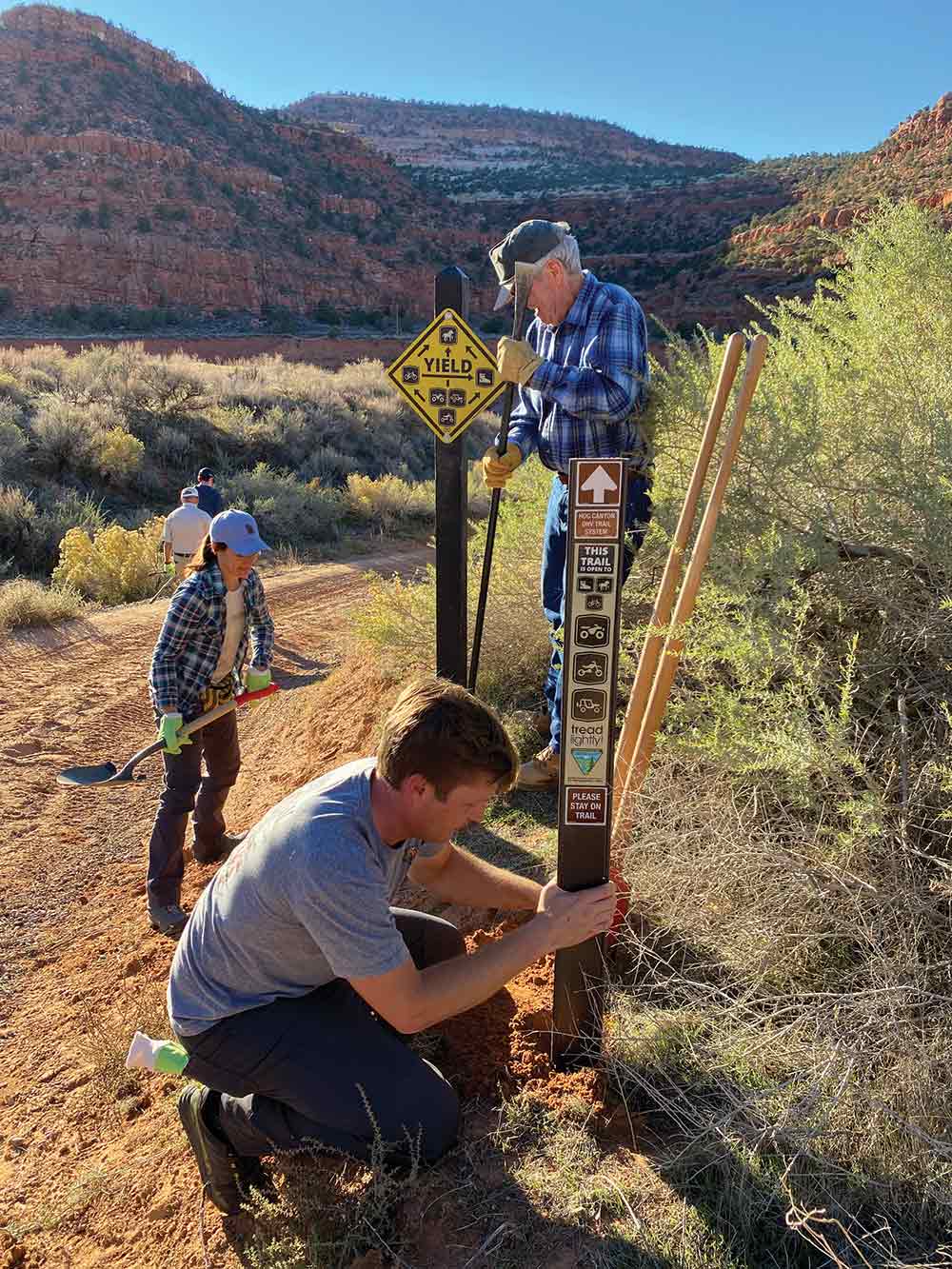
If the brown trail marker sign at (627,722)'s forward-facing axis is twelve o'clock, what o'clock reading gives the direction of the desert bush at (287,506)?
The desert bush is roughly at 5 o'clock from the brown trail marker sign.

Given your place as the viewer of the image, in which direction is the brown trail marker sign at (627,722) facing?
facing the viewer

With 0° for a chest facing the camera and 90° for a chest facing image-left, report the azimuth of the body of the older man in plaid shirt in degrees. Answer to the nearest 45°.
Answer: approximately 90°

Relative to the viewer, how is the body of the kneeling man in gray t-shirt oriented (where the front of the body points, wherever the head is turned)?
to the viewer's right

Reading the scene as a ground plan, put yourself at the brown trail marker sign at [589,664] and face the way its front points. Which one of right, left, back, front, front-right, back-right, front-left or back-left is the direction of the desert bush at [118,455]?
back-right

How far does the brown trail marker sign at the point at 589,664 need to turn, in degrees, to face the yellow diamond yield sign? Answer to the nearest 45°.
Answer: approximately 180°

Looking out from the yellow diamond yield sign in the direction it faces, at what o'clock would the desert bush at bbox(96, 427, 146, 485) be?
The desert bush is roughly at 5 o'clock from the yellow diamond yield sign.

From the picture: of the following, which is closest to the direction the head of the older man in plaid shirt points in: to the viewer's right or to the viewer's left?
to the viewer's left

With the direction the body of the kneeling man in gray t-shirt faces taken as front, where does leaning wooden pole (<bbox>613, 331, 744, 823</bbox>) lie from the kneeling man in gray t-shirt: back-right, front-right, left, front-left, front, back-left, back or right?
front-left

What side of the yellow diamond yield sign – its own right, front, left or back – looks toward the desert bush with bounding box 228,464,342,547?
back

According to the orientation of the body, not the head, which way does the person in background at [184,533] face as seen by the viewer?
away from the camera

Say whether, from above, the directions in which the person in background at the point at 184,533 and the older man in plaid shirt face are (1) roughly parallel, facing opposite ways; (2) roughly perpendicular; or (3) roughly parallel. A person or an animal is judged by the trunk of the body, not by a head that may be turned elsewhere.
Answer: roughly perpendicular
